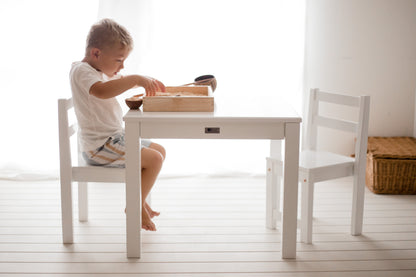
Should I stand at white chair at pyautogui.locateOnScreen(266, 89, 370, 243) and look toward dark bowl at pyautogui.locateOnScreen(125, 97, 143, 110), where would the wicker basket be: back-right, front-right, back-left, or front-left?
back-right

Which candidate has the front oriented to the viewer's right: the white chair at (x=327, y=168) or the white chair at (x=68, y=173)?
the white chair at (x=68, y=173)

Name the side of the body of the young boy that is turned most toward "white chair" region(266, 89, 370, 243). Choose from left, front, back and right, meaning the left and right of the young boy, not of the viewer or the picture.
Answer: front

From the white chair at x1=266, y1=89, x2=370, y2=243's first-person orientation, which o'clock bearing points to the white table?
The white table is roughly at 12 o'clock from the white chair.

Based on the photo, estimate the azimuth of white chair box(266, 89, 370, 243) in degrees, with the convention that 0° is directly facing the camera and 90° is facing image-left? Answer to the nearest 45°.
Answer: approximately 45°

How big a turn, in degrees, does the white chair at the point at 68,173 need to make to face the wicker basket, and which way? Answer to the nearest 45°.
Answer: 0° — it already faces it

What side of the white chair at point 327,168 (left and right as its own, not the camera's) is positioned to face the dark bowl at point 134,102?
front

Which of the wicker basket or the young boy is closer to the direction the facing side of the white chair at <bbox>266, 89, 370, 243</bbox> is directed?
the young boy

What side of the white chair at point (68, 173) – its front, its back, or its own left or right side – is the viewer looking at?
right

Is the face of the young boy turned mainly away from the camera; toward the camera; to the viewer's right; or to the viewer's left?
to the viewer's right

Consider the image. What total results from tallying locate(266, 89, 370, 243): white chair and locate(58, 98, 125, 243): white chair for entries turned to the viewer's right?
1

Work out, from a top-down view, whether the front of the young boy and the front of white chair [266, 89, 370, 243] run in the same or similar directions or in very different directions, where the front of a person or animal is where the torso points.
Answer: very different directions

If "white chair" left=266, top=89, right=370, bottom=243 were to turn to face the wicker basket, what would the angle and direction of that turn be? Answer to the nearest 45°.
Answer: approximately 180°

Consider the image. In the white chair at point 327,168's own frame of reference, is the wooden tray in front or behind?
in front

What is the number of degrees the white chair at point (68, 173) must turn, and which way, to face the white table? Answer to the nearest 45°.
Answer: approximately 45° to its right

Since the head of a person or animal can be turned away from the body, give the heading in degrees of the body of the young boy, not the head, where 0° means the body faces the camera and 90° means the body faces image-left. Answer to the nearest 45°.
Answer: approximately 270°
